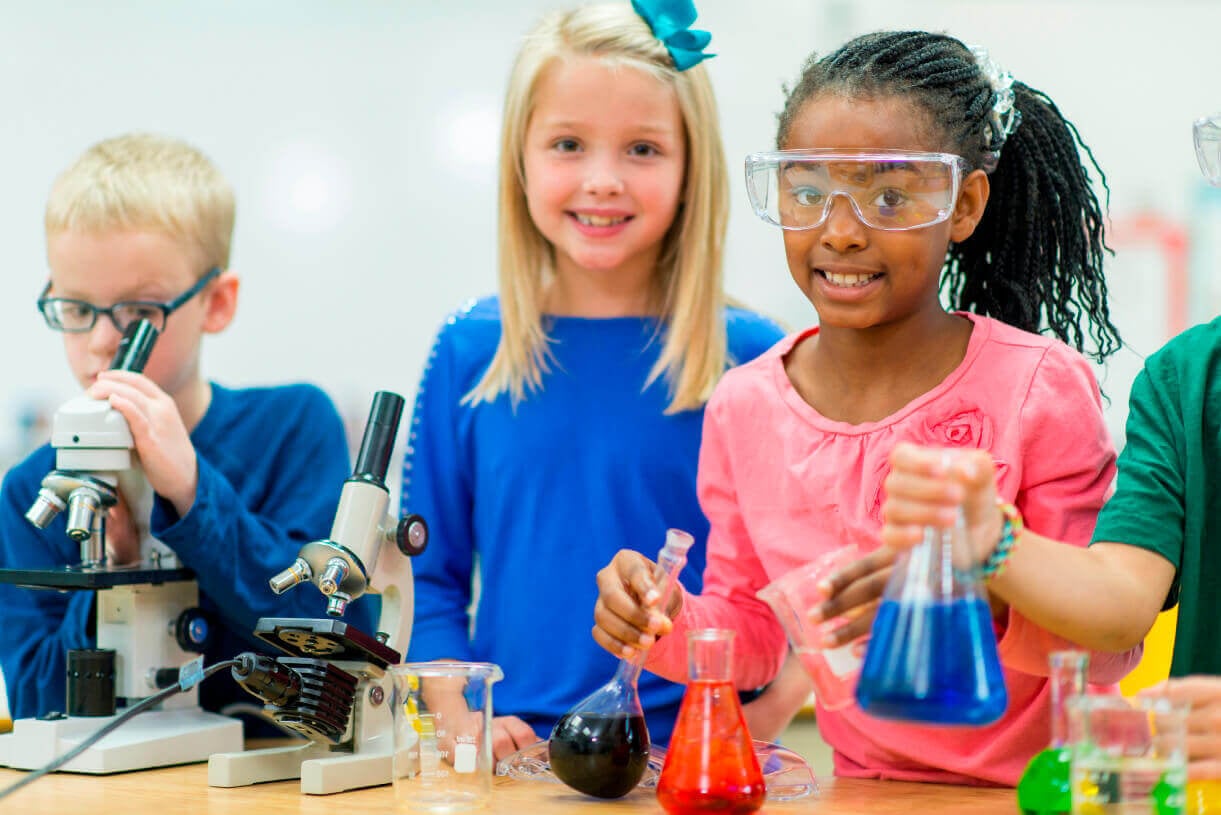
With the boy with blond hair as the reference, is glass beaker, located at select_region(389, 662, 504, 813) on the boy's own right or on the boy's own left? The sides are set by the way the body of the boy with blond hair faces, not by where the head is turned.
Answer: on the boy's own left
